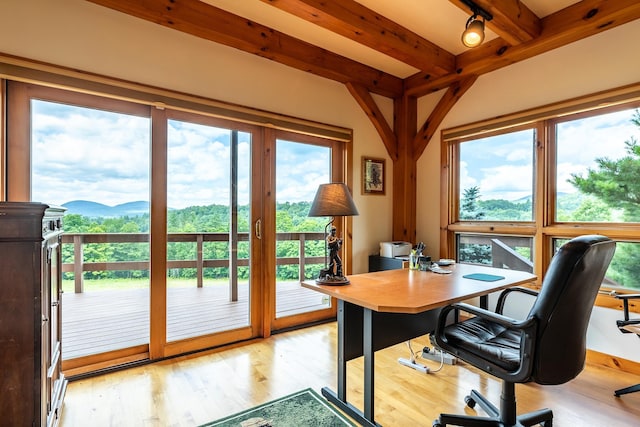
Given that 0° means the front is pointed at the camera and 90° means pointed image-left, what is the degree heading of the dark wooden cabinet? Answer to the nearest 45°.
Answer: approximately 270°

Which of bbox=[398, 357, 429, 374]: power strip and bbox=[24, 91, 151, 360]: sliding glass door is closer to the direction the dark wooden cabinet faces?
the power strip

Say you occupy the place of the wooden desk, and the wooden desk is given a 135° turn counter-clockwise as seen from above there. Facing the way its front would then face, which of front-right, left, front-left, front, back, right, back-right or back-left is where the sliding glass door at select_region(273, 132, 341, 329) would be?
front-left

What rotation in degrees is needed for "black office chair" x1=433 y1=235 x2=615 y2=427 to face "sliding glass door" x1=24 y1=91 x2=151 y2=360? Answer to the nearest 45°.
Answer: approximately 45° to its left

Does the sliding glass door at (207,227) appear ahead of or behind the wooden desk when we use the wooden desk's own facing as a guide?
behind

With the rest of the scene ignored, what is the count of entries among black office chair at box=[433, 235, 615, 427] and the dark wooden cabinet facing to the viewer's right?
1

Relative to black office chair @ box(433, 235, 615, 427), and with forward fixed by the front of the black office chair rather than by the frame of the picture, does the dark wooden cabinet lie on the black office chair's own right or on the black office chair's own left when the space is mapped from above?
on the black office chair's own left

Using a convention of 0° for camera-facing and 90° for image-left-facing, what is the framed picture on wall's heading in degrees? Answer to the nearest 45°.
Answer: approximately 315°

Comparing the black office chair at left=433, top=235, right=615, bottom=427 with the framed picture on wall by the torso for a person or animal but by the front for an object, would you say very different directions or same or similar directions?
very different directions

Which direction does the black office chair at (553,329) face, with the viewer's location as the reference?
facing away from the viewer and to the left of the viewer
